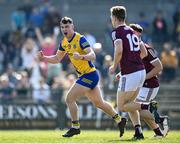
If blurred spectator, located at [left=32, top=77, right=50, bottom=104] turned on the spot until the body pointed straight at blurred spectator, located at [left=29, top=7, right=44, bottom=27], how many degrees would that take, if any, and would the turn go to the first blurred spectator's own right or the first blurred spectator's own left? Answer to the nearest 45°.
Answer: approximately 180°

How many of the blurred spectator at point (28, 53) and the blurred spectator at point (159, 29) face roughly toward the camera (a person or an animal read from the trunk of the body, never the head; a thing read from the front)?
2

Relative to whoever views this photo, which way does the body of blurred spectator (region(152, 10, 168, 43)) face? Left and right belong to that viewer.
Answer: facing the viewer

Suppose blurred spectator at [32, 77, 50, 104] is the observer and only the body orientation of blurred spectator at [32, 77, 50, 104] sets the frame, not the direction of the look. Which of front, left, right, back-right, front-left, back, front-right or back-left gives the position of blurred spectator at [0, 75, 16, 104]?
right

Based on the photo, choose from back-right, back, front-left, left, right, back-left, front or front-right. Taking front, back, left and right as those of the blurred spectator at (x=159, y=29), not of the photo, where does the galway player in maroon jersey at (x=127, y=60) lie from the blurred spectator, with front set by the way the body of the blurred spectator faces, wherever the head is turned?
front

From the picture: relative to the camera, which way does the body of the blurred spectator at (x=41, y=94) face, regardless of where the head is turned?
toward the camera

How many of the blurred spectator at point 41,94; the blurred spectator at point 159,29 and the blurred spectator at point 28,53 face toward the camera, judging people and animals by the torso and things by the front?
3

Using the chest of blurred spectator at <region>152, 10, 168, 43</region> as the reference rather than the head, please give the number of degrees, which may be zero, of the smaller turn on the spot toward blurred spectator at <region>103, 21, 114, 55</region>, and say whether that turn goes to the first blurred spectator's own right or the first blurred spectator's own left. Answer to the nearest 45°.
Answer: approximately 90° to the first blurred spectator's own right

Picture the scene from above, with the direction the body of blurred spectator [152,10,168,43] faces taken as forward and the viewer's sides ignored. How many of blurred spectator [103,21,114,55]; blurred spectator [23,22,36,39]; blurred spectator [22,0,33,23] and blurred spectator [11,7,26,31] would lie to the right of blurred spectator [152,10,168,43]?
4
